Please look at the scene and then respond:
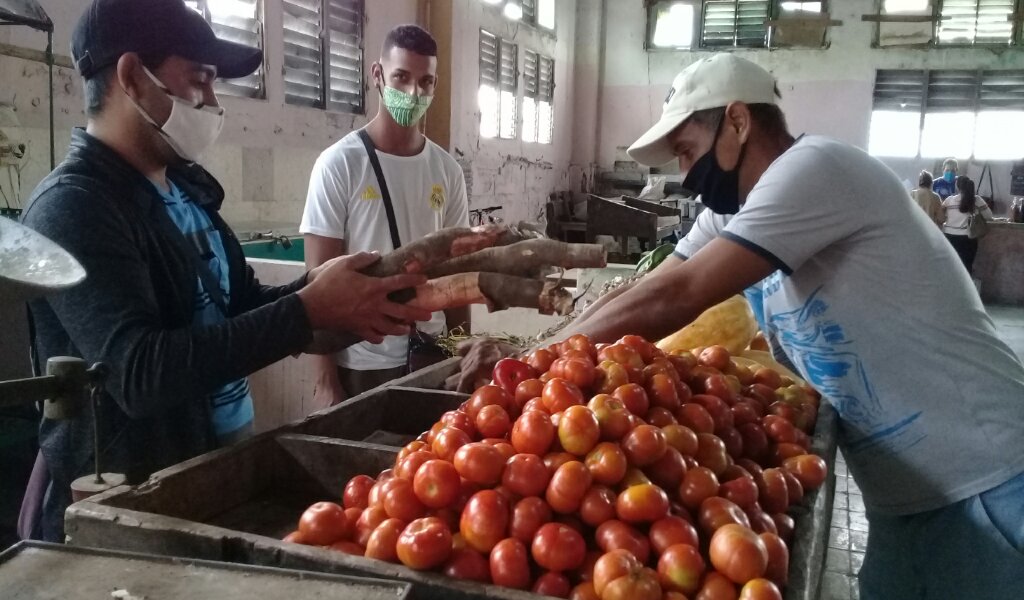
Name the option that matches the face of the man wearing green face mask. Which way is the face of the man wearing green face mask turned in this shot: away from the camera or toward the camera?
toward the camera

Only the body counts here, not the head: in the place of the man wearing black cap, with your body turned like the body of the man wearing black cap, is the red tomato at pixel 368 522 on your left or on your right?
on your right

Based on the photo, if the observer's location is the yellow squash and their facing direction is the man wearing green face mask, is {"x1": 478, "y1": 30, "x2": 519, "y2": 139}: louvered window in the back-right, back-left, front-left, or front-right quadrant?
front-right

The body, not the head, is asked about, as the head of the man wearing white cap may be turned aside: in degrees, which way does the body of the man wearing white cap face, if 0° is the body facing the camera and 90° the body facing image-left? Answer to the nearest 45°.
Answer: approximately 90°

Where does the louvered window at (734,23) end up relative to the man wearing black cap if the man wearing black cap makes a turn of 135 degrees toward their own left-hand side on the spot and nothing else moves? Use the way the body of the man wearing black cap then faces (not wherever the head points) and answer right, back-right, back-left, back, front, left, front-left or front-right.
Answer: right

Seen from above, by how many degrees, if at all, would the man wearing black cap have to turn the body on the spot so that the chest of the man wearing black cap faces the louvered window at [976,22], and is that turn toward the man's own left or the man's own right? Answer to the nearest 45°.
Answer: approximately 45° to the man's own left

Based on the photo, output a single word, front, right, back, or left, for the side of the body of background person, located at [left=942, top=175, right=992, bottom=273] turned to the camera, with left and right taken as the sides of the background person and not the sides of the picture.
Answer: back

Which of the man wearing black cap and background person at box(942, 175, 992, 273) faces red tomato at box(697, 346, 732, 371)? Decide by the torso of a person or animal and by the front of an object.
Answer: the man wearing black cap

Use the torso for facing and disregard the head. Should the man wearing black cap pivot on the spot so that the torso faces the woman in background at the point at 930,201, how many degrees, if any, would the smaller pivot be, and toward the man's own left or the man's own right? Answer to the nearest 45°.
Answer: approximately 45° to the man's own left

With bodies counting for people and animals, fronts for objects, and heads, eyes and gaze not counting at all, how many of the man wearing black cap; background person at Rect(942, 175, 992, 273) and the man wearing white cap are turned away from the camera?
1

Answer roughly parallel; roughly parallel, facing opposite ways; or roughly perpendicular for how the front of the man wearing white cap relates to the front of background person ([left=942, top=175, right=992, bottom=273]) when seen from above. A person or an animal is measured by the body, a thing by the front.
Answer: roughly perpendicular

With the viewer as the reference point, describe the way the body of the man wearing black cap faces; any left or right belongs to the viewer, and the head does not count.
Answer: facing to the right of the viewer

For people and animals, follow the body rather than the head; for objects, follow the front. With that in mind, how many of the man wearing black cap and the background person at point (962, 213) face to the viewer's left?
0

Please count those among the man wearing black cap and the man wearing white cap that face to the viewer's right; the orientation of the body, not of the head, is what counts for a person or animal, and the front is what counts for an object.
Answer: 1
